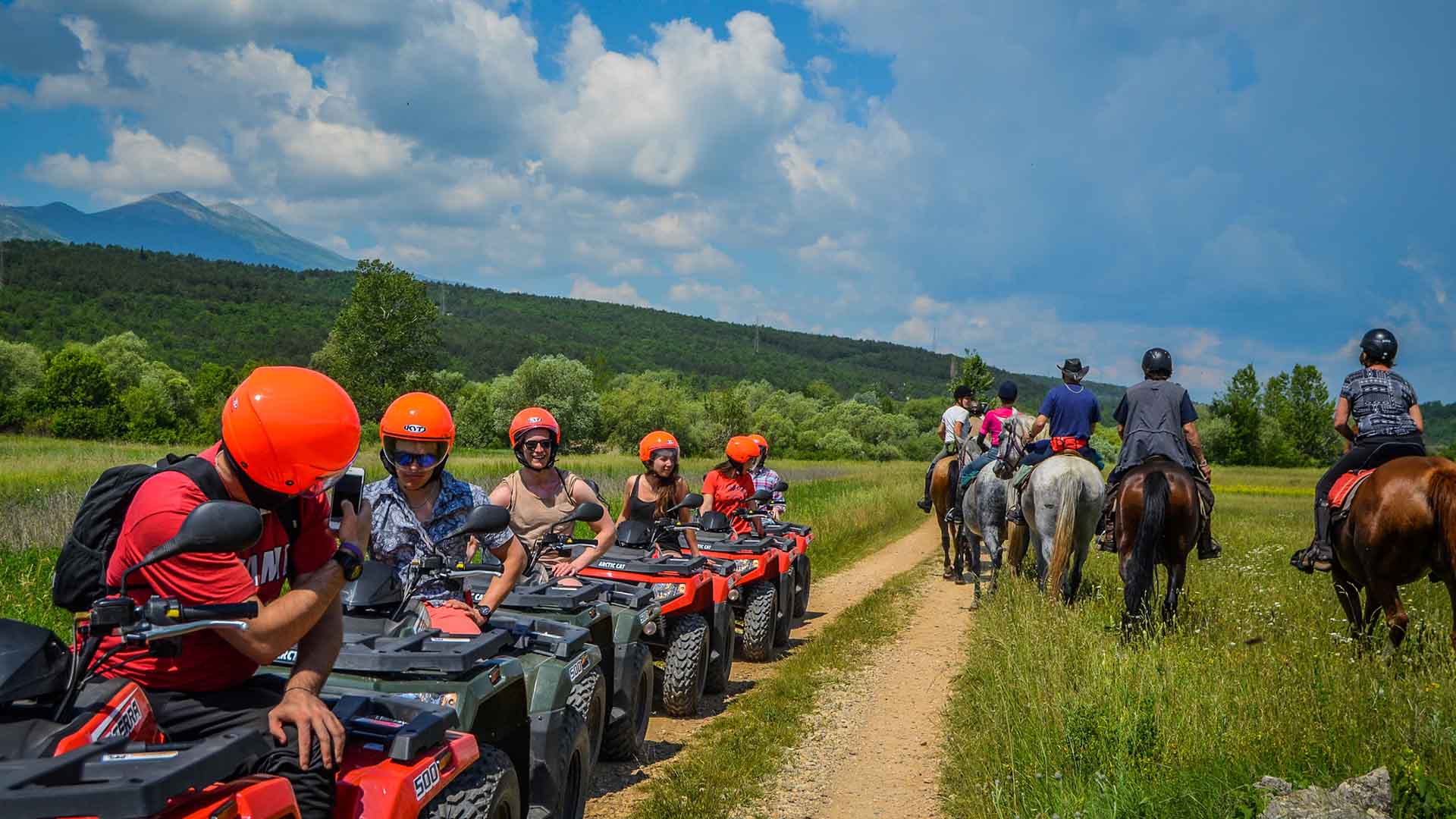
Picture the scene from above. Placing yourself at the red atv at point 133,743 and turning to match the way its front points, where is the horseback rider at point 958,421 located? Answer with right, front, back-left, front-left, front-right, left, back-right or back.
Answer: back

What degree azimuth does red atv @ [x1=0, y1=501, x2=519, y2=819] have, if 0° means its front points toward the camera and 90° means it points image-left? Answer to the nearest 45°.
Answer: approximately 45°

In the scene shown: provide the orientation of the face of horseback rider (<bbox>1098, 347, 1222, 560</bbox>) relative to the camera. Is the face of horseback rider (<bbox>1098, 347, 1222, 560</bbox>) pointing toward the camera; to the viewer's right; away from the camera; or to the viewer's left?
away from the camera

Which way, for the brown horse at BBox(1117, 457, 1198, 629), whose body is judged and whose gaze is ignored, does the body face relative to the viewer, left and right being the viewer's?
facing away from the viewer

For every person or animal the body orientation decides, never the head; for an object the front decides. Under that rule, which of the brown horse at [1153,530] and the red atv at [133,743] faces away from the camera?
the brown horse

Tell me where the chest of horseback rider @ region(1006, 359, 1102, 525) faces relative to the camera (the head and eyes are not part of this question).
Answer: away from the camera

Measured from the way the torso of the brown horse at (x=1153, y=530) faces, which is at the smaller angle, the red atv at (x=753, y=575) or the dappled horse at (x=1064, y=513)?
the dappled horse

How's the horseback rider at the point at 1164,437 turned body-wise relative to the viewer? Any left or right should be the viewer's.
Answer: facing away from the viewer
